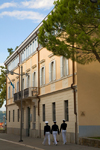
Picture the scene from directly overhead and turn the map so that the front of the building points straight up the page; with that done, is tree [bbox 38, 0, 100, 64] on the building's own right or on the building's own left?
on the building's own left

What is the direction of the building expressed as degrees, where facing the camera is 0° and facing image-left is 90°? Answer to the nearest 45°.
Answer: approximately 45°
